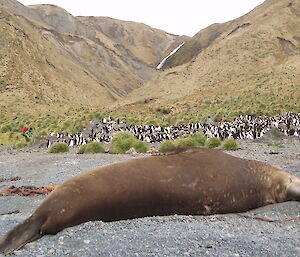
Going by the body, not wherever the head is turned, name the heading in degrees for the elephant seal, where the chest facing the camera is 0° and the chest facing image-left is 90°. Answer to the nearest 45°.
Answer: approximately 270°

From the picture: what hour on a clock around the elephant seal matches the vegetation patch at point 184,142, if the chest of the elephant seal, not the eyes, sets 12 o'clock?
The vegetation patch is roughly at 9 o'clock from the elephant seal.

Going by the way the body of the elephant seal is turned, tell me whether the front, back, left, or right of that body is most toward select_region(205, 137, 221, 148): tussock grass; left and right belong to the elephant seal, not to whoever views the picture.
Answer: left

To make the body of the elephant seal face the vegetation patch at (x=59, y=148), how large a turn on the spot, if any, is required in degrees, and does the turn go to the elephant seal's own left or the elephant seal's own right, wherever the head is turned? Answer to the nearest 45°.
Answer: approximately 90° to the elephant seal's own left

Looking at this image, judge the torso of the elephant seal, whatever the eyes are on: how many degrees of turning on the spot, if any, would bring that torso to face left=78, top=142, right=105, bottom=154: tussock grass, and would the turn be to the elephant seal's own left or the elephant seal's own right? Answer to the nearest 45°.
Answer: approximately 90° to the elephant seal's own left

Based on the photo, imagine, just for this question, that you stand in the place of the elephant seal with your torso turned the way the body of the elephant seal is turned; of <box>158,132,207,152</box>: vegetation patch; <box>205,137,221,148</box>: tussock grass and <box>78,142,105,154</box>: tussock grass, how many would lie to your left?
3

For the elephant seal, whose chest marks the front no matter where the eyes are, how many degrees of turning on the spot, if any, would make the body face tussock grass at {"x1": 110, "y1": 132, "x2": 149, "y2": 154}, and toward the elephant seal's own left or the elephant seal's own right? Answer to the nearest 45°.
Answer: approximately 90° to the elephant seal's own left
